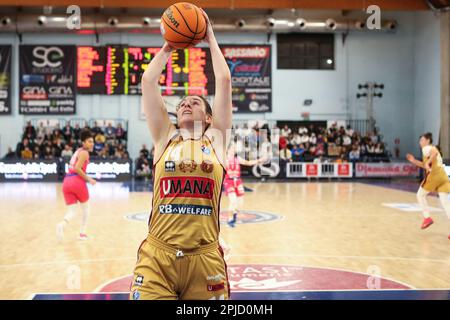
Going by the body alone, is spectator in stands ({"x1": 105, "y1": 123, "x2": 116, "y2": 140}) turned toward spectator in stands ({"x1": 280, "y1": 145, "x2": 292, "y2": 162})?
no

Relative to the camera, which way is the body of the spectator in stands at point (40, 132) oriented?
toward the camera

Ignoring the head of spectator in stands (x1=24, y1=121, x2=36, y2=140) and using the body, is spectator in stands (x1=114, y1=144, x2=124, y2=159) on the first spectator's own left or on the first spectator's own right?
on the first spectator's own left

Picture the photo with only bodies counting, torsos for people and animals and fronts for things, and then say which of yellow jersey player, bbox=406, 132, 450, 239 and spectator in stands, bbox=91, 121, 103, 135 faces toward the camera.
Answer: the spectator in stands

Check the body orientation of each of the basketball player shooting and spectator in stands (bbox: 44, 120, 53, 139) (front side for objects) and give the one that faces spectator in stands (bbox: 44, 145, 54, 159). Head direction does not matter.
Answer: spectator in stands (bbox: 44, 120, 53, 139)

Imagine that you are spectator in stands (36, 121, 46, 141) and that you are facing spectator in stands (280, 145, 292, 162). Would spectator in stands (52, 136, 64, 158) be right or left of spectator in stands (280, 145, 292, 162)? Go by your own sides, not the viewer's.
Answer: right

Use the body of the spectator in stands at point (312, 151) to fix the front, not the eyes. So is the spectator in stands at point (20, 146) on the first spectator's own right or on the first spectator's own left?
on the first spectator's own right

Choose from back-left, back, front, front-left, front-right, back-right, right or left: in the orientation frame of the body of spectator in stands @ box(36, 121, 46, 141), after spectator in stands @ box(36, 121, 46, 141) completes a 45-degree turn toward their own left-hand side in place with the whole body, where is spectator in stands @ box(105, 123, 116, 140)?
front-left

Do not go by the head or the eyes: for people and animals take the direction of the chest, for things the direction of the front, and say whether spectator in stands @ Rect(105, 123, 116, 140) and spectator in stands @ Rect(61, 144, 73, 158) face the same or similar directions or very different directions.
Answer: same or similar directions

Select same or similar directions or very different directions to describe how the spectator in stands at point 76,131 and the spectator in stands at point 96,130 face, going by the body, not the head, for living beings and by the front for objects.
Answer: same or similar directions

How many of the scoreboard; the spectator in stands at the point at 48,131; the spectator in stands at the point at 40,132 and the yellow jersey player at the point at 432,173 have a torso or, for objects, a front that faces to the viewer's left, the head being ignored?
1

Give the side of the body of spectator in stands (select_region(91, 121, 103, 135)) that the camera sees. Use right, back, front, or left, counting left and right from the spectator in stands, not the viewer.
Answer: front

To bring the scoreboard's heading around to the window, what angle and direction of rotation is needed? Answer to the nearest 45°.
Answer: approximately 90° to its left

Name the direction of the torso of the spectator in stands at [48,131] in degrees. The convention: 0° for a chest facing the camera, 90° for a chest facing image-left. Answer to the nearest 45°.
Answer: approximately 0°

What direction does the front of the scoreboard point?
toward the camera

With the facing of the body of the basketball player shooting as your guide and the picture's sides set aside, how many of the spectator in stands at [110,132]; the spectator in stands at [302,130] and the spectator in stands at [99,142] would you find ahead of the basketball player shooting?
0

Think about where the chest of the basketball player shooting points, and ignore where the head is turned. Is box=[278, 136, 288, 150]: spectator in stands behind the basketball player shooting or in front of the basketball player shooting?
behind

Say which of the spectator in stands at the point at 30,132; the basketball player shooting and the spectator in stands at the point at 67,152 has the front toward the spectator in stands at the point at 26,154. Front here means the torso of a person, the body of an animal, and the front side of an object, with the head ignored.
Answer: the spectator in stands at the point at 30,132

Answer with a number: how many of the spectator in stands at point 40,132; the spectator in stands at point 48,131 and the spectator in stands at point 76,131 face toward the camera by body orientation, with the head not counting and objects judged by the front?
3

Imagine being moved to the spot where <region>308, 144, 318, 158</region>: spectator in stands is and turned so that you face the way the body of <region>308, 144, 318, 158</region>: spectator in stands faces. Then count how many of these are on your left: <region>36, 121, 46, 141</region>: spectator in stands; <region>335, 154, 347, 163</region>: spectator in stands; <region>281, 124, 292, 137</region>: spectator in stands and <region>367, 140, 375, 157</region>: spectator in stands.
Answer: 2
